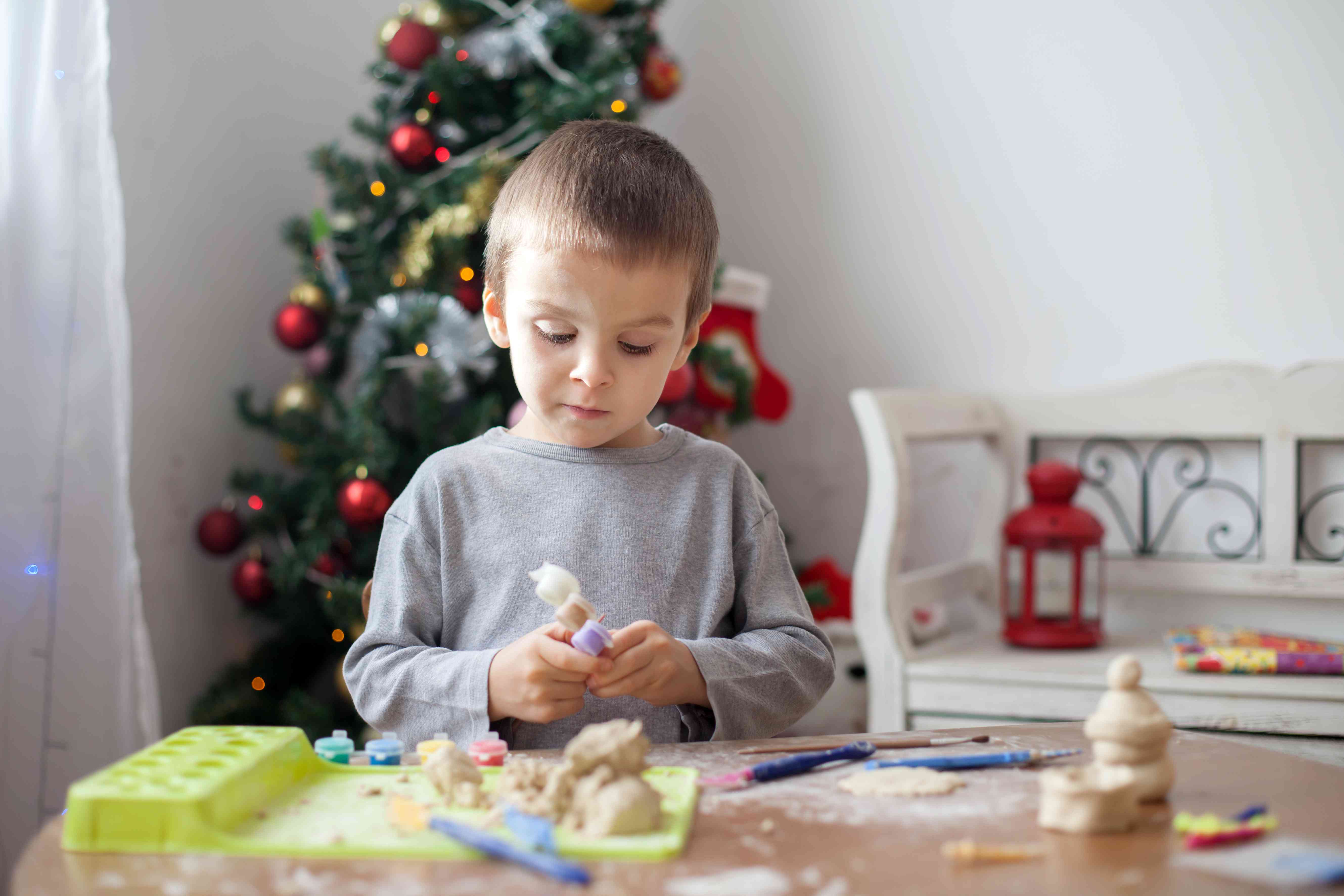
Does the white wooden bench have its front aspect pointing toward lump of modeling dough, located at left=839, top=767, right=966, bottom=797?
yes

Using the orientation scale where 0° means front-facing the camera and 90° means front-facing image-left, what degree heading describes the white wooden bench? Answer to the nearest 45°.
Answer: approximately 0°

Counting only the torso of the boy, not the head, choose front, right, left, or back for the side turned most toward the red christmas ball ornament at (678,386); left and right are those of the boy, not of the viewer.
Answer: back

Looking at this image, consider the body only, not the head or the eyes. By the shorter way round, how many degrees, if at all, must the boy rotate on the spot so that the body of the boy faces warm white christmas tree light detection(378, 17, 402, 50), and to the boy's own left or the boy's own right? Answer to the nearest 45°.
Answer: approximately 180°

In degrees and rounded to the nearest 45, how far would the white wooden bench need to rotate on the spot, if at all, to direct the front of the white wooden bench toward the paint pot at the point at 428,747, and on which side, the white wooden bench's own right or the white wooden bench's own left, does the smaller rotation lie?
0° — it already faces it

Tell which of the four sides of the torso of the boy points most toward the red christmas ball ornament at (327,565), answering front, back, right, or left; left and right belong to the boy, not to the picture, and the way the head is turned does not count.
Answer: back

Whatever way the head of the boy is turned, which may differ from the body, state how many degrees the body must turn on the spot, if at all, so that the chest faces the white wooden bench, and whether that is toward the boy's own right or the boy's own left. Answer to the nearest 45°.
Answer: approximately 135° to the boy's own left

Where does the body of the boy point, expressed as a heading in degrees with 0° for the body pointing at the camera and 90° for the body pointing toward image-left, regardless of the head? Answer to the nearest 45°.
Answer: approximately 0°

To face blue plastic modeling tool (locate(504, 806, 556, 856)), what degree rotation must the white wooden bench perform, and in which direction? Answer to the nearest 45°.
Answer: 0° — it already faces it
